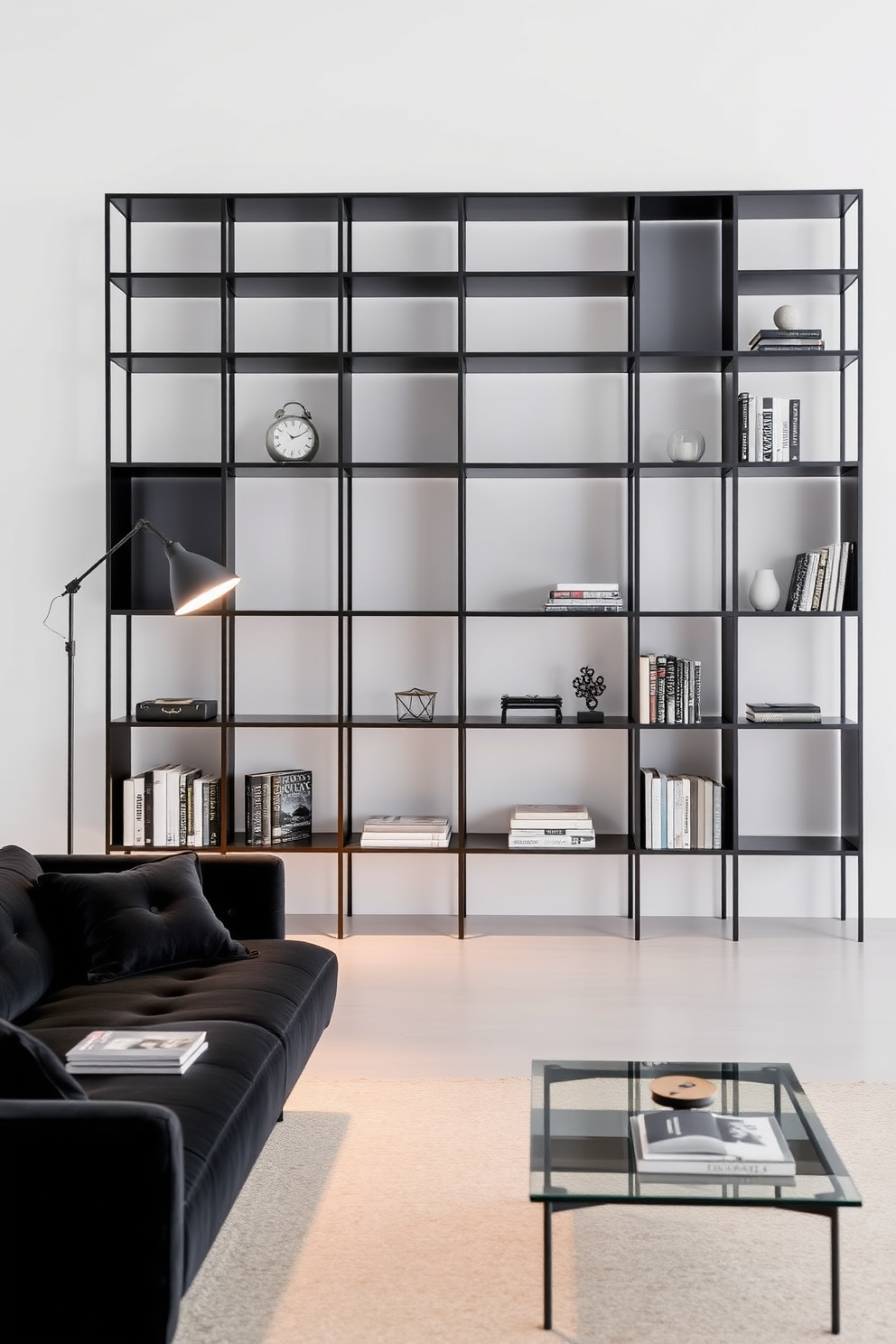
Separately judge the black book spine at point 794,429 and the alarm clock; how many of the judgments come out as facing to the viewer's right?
0

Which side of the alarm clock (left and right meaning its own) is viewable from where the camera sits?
front

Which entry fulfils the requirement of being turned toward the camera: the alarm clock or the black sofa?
the alarm clock

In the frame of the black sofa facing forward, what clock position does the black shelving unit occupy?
The black shelving unit is roughly at 10 o'clock from the black sofa.

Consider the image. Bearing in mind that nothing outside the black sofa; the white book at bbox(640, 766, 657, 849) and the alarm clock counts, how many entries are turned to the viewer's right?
1

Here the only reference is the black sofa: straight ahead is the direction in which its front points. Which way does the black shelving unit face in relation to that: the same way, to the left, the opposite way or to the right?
to the right

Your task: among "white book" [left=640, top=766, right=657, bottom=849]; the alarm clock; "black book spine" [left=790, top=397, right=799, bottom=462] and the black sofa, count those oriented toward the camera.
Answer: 3

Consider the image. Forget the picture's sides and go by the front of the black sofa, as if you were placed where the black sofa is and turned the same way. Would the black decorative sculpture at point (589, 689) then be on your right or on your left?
on your left

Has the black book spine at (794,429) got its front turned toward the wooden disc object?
yes

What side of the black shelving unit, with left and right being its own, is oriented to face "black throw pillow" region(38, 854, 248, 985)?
front

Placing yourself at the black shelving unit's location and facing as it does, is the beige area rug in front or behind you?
in front

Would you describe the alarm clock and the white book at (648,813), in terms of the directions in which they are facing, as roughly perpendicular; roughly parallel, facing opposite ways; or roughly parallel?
roughly parallel

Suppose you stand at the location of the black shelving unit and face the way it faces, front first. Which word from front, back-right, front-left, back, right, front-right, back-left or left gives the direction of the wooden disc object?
front

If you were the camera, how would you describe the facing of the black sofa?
facing to the right of the viewer

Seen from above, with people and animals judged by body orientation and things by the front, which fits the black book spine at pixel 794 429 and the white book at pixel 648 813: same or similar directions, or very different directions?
same or similar directions
